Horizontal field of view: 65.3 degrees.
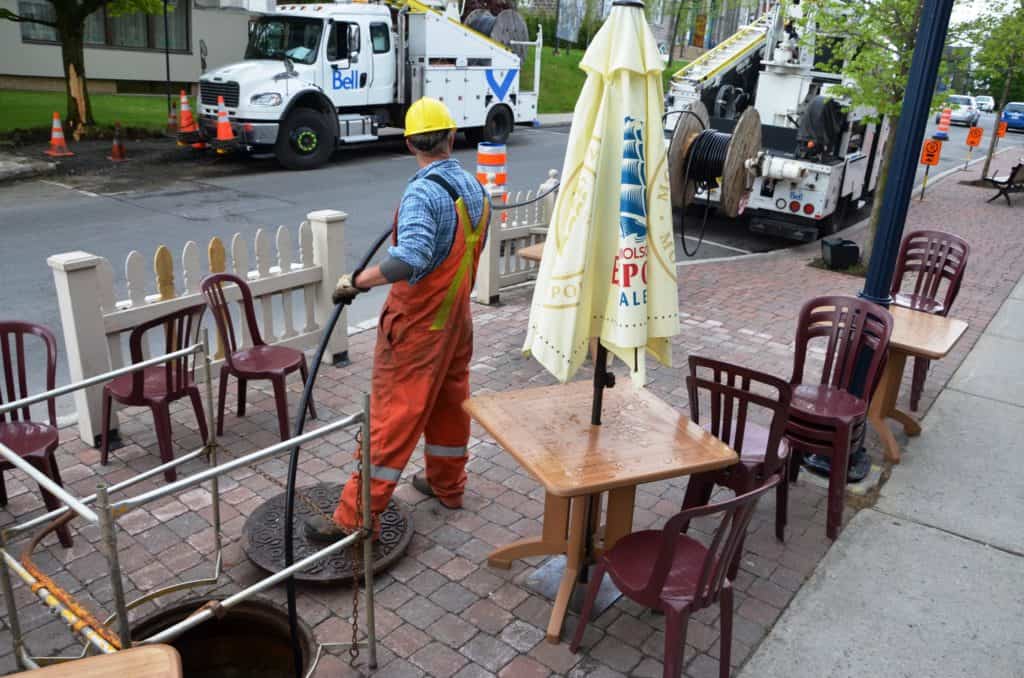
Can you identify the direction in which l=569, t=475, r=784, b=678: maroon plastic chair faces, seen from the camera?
facing away from the viewer and to the left of the viewer

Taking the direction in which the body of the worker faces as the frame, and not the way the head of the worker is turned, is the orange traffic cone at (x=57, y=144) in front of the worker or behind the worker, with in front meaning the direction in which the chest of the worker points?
in front

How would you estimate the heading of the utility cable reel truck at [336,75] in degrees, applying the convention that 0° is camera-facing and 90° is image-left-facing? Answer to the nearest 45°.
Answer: approximately 45°

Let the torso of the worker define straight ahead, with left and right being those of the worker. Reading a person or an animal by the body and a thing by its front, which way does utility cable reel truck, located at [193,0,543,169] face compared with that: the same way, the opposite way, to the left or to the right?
to the left

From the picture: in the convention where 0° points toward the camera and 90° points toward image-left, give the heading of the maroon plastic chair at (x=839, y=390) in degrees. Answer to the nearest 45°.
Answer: approximately 45°

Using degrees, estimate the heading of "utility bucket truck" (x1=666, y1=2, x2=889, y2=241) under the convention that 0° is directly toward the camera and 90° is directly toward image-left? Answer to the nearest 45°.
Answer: approximately 225°

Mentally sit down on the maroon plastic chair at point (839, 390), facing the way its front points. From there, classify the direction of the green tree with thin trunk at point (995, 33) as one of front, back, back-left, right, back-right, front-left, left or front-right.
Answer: back-right

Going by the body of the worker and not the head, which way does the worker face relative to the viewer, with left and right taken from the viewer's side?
facing away from the viewer and to the left of the viewer

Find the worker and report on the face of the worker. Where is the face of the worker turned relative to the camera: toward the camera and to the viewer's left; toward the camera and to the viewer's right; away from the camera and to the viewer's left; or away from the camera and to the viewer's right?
away from the camera and to the viewer's left

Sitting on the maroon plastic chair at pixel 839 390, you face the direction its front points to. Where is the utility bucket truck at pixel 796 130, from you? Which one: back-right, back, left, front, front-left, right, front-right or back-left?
back-right

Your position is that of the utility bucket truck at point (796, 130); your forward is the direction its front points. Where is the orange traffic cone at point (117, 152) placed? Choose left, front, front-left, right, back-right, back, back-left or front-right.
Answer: back-left

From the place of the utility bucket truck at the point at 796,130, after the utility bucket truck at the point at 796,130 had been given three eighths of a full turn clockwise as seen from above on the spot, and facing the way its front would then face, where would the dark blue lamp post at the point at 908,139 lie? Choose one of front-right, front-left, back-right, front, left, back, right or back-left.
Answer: front
